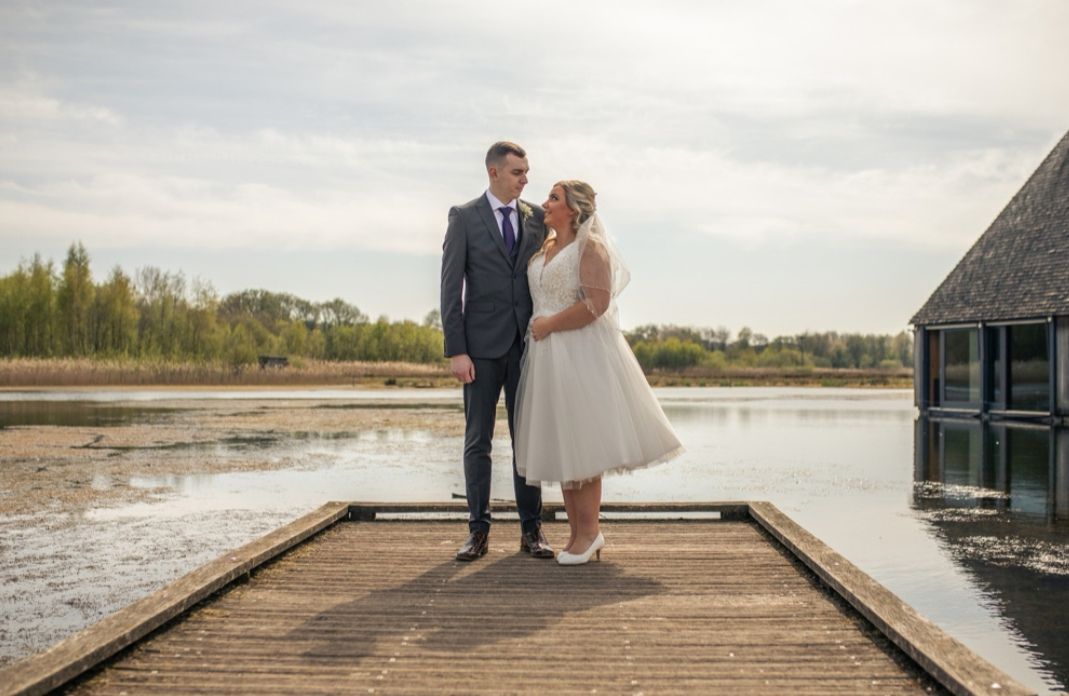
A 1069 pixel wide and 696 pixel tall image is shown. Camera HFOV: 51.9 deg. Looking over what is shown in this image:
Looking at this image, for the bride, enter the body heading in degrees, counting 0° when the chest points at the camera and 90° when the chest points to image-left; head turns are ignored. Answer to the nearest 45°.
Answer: approximately 45°

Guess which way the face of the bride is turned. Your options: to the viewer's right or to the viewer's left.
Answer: to the viewer's left

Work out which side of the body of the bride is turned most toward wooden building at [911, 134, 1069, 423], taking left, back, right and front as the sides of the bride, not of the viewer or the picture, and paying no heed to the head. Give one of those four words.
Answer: back
